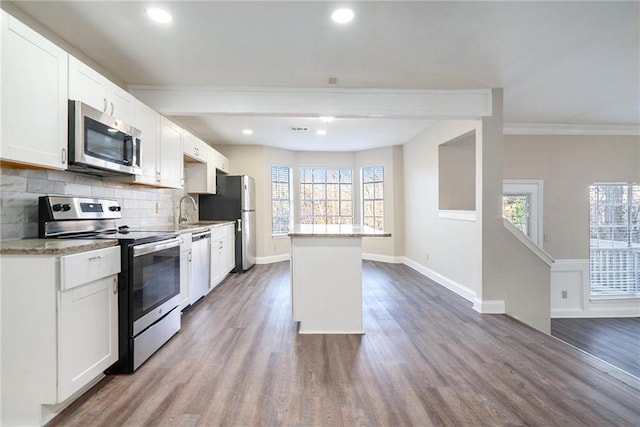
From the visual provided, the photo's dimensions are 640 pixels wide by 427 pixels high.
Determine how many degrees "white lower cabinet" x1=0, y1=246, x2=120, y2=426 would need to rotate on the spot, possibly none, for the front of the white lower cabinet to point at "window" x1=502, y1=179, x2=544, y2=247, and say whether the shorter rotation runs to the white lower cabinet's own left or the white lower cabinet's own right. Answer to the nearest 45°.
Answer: approximately 45° to the white lower cabinet's own left

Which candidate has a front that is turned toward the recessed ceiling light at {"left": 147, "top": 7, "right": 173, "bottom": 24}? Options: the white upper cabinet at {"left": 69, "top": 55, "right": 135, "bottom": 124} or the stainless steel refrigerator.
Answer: the white upper cabinet

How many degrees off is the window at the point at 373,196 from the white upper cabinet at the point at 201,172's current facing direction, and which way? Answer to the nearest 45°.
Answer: approximately 45° to its left

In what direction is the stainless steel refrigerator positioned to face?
to the viewer's right

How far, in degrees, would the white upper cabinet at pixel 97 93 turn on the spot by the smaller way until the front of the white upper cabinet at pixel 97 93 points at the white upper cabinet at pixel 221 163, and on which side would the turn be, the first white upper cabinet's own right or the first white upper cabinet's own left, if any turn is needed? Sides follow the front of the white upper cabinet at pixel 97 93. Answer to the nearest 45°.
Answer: approximately 90° to the first white upper cabinet's own left

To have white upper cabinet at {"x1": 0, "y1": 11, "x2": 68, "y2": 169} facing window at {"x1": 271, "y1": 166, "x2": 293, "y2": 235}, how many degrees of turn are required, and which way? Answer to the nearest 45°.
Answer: approximately 90° to its left

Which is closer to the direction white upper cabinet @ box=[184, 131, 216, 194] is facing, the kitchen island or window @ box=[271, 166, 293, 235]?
the kitchen island

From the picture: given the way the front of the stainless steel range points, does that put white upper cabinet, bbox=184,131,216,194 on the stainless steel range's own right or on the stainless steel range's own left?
on the stainless steel range's own left

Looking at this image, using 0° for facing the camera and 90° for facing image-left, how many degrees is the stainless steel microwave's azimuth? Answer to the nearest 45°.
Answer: approximately 315°
